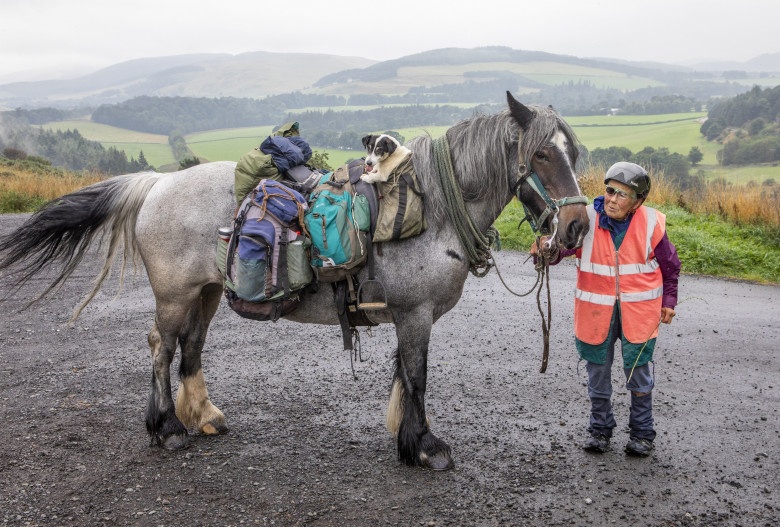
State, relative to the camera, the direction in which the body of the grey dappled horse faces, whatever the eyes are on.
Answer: to the viewer's right

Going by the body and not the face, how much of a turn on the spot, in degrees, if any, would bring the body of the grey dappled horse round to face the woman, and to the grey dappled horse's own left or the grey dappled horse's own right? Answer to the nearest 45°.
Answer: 0° — it already faces them

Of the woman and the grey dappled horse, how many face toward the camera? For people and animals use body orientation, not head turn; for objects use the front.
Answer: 1

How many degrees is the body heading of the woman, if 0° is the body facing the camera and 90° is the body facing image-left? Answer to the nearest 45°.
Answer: approximately 0°

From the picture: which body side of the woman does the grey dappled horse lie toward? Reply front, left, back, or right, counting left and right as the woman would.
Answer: right

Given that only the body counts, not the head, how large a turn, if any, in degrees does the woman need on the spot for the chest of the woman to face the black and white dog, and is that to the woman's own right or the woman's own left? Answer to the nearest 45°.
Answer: approximately 45° to the woman's own right
